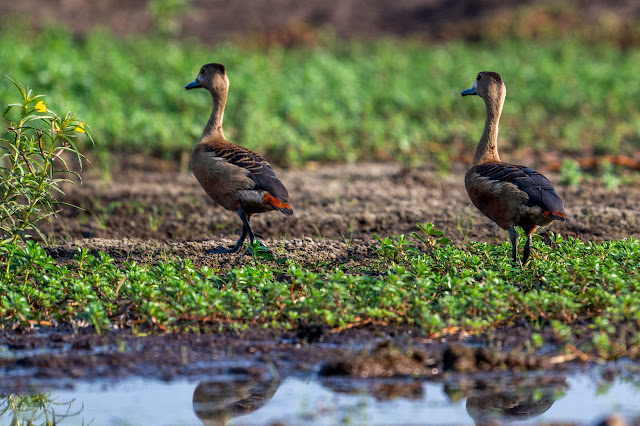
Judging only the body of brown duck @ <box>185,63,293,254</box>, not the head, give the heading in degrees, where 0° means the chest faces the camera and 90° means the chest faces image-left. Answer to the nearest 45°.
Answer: approximately 90°

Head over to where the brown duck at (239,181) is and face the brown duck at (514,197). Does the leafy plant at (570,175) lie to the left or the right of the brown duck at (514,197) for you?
left

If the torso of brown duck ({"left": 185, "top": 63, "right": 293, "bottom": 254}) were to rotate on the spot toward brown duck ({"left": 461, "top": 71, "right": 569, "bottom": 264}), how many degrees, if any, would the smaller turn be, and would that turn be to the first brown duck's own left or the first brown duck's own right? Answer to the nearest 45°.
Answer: approximately 135° to the first brown duck's own left

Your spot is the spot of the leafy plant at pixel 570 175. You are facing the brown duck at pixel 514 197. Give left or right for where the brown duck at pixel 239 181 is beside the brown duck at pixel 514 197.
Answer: right
